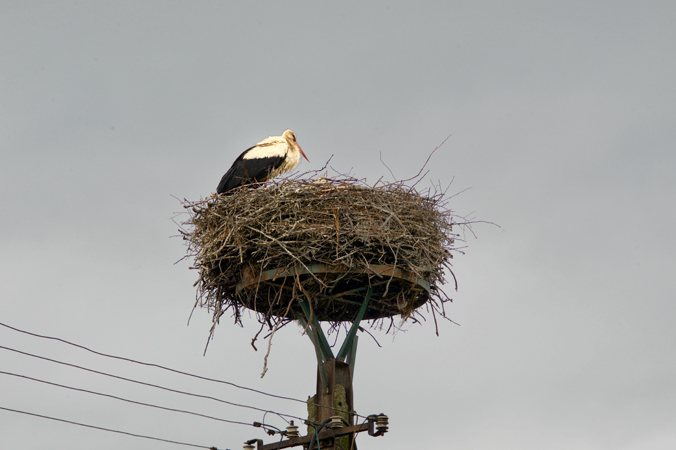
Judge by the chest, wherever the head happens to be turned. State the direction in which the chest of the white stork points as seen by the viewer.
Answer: to the viewer's right
